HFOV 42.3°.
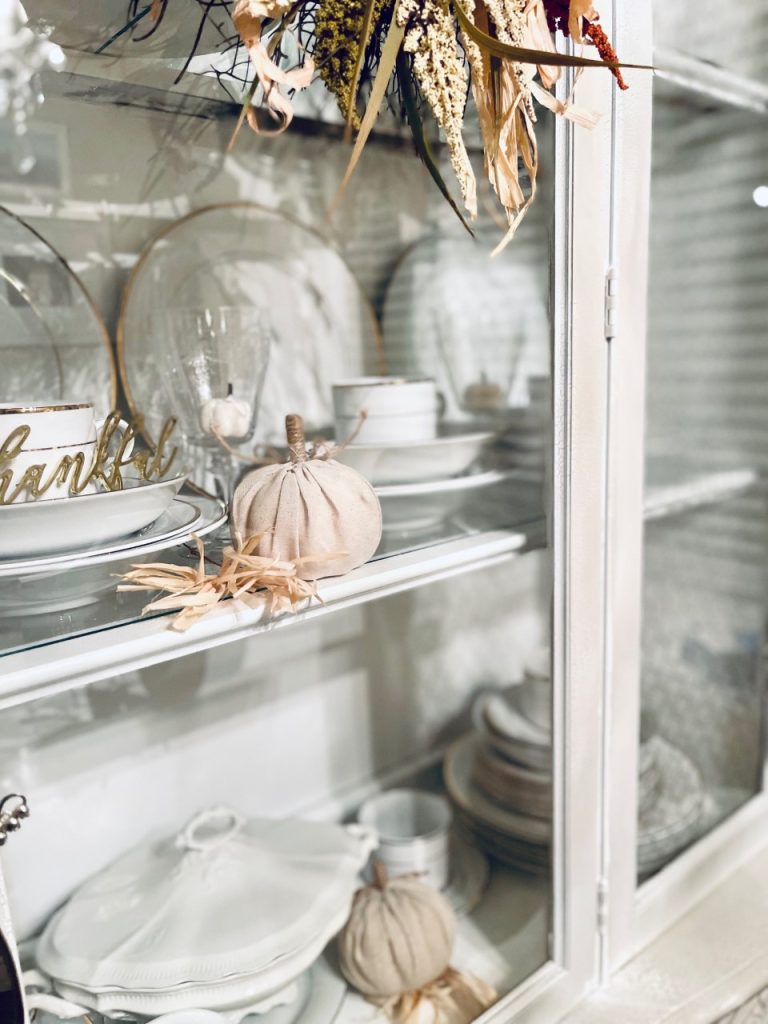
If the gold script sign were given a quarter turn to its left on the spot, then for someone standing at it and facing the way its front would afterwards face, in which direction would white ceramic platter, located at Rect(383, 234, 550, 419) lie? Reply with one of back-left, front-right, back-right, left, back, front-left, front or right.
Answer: front
